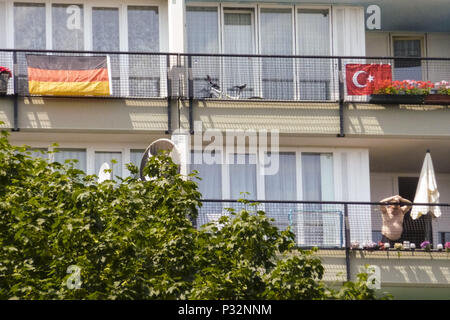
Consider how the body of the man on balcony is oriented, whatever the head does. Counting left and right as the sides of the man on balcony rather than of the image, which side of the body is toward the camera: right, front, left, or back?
front

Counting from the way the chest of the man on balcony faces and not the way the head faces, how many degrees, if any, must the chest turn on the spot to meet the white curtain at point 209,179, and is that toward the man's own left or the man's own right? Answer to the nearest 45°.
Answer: approximately 90° to the man's own right

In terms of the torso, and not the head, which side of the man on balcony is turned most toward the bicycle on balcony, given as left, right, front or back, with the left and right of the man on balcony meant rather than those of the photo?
right

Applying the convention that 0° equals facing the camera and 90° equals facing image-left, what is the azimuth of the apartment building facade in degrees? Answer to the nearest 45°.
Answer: approximately 0°

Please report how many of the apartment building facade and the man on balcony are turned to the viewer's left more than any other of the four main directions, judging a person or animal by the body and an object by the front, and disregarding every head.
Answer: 0
